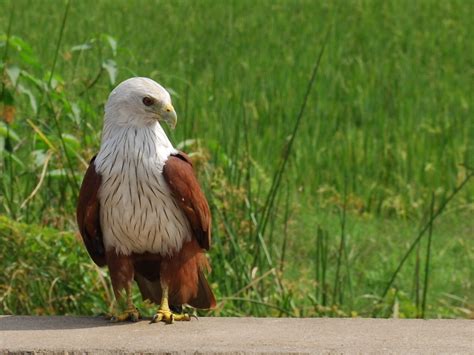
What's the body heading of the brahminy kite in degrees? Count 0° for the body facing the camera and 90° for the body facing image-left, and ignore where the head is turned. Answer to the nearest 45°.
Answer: approximately 0°
